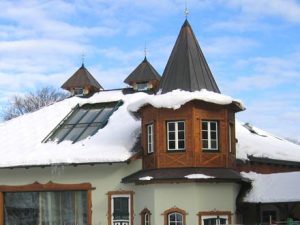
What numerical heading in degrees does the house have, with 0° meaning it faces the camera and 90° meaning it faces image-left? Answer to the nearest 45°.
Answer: approximately 0°
